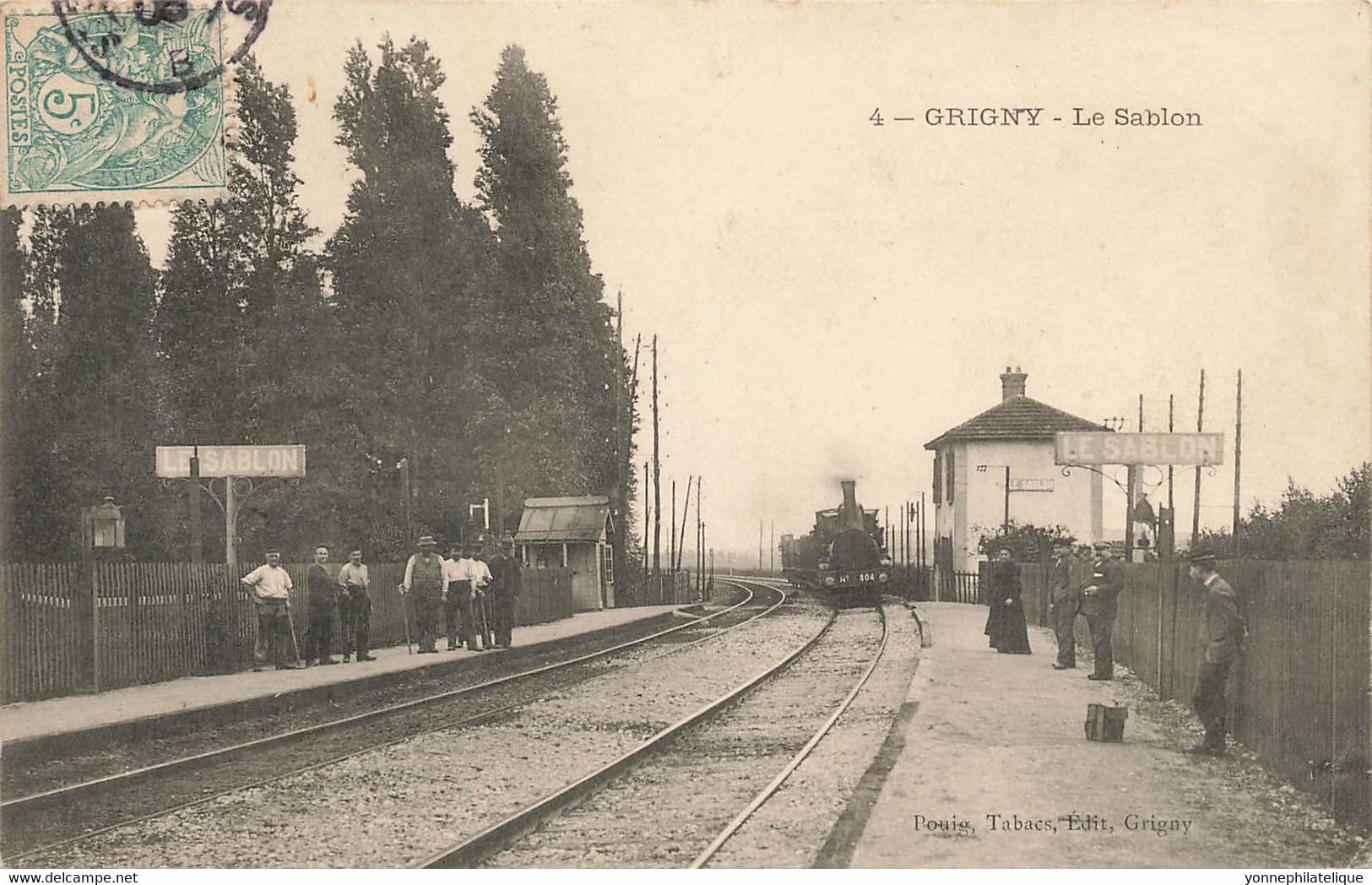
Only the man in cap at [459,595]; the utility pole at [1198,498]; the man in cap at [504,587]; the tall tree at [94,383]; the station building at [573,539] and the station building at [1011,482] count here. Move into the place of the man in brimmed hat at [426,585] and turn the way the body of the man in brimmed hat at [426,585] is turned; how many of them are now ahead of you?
0

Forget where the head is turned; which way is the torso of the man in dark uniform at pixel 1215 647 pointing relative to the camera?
to the viewer's left

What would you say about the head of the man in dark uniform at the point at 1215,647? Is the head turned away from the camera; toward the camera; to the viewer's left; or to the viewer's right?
to the viewer's left

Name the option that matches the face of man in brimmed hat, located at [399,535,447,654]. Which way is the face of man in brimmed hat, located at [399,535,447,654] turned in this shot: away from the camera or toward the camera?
toward the camera

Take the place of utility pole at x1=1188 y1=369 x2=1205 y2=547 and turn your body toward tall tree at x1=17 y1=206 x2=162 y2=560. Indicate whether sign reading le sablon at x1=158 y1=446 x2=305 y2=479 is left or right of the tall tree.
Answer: left

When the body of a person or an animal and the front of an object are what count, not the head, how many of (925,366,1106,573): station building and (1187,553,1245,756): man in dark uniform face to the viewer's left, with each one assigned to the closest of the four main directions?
2

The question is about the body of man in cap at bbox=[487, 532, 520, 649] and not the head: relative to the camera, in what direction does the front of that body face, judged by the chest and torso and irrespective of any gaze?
toward the camera

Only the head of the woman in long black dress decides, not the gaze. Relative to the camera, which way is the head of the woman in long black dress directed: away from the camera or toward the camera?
toward the camera

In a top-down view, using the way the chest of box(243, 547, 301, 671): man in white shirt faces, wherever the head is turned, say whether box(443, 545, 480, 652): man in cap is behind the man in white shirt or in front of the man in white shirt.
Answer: behind

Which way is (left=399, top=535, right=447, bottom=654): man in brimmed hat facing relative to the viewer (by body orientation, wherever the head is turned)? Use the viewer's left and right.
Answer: facing the viewer

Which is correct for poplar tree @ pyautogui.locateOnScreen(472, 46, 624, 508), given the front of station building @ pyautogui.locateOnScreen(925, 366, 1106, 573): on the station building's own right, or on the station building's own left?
on the station building's own left

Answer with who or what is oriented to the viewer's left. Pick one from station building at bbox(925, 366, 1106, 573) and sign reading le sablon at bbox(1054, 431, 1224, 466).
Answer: the station building
